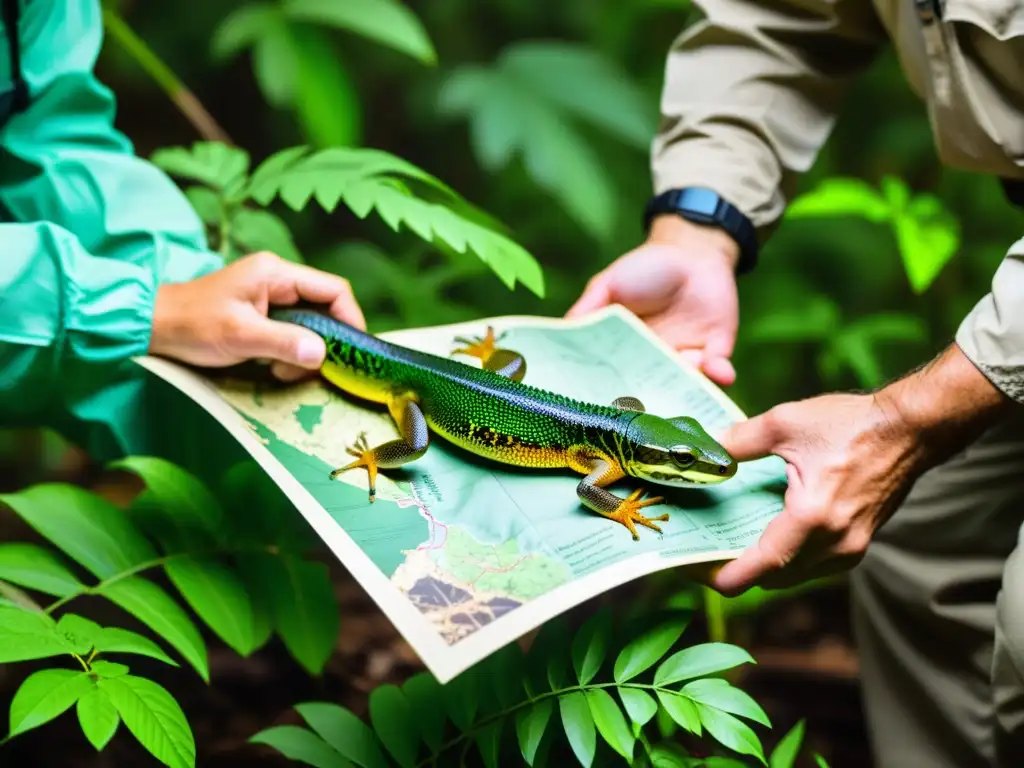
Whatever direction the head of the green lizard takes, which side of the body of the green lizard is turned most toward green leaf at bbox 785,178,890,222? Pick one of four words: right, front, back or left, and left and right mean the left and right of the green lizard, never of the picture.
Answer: left

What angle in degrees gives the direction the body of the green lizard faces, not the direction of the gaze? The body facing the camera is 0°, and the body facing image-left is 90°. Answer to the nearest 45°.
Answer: approximately 315°
